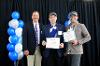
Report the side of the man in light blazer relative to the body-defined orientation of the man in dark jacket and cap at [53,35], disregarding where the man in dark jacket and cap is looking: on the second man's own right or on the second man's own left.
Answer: on the second man's own left

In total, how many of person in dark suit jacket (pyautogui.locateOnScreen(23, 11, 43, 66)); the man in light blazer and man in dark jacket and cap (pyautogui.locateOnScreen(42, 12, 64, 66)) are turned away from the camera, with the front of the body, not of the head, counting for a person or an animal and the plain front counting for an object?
0

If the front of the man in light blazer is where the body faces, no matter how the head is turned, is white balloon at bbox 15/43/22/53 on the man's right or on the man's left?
on the man's right

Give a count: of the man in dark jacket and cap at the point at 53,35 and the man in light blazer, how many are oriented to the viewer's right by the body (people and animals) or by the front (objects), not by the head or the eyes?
0

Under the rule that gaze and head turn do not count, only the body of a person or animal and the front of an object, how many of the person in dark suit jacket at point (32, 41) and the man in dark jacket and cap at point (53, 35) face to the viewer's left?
0

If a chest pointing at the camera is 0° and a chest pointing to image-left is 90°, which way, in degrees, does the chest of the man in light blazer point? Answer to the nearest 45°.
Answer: approximately 45°

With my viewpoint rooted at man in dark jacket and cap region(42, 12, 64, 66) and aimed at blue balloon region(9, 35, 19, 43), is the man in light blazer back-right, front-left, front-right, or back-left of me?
back-right

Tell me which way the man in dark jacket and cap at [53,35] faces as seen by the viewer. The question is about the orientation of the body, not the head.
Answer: toward the camera

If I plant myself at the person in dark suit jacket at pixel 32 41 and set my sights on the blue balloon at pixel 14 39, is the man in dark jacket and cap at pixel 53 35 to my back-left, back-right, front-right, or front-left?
back-right

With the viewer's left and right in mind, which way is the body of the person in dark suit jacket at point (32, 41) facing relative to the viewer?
facing the viewer and to the right of the viewer
